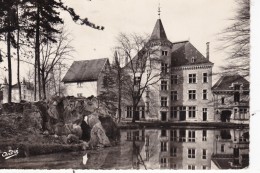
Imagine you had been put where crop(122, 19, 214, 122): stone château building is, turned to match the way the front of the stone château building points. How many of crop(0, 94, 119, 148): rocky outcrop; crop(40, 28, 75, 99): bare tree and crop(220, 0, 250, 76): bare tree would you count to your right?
2

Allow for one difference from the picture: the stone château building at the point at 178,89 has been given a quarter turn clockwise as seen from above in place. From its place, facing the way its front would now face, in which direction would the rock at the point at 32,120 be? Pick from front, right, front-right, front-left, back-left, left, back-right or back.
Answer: front

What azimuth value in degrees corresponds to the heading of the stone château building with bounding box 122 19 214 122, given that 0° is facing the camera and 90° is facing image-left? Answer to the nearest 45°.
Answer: approximately 0°

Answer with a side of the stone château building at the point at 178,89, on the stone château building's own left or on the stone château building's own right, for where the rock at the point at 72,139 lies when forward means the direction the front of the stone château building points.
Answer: on the stone château building's own right

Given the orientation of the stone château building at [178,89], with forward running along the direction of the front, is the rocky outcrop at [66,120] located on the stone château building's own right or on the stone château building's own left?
on the stone château building's own right

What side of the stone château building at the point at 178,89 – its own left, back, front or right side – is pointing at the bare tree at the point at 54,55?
right

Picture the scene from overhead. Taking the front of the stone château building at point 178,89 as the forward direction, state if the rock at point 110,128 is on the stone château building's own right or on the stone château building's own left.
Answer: on the stone château building's own right
